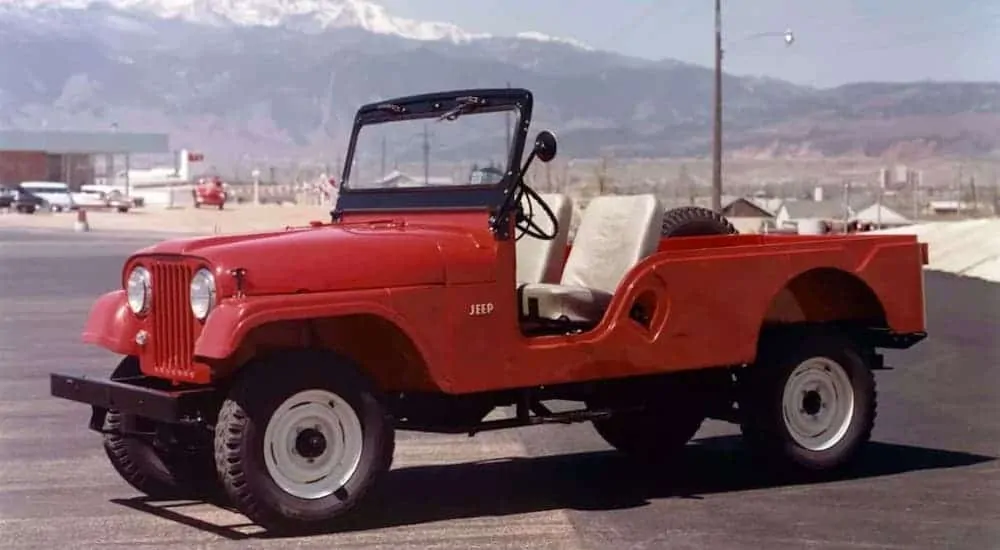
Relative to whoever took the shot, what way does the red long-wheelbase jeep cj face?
facing the viewer and to the left of the viewer
